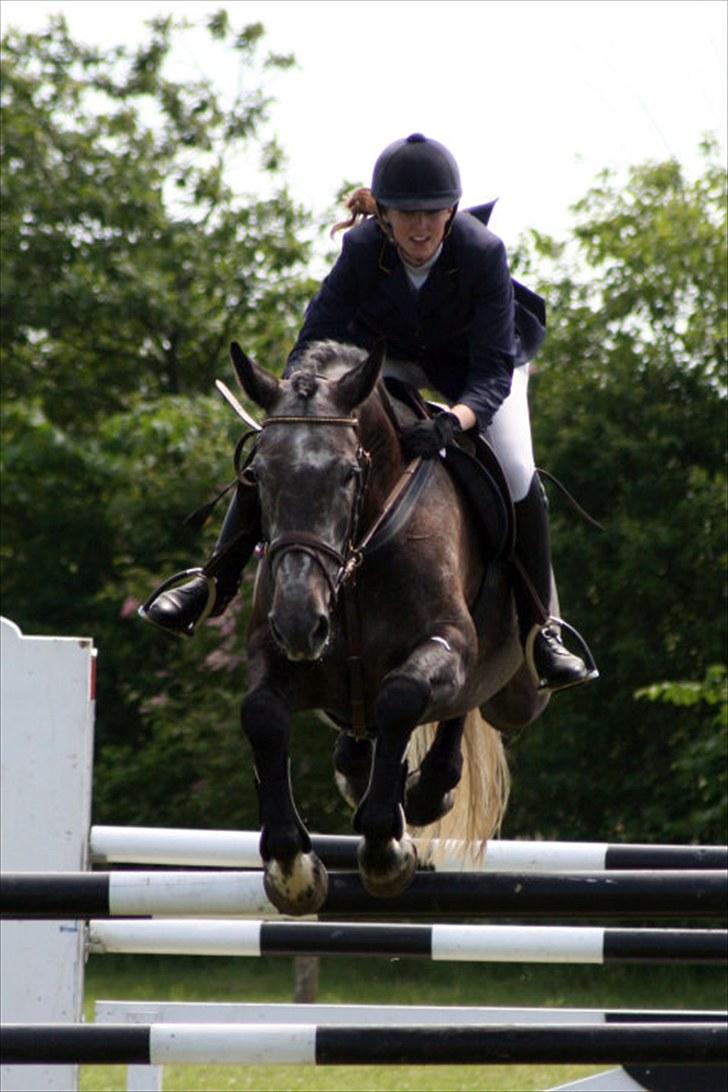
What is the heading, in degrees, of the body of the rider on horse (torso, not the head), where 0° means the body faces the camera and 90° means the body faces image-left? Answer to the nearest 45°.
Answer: approximately 0°

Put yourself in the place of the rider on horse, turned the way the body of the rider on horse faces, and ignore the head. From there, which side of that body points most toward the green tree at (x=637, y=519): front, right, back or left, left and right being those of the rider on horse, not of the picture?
back

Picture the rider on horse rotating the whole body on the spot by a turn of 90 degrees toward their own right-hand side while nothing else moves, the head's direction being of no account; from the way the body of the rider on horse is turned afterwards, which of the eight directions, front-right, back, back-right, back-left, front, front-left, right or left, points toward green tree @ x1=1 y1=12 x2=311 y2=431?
right
